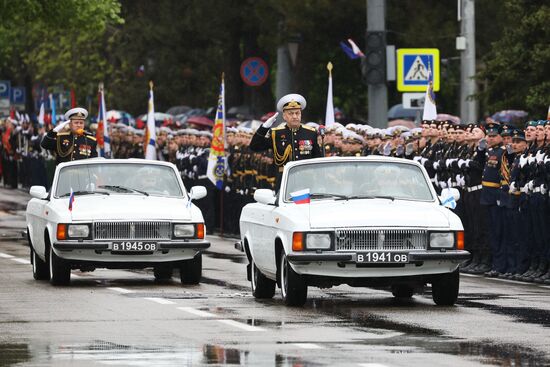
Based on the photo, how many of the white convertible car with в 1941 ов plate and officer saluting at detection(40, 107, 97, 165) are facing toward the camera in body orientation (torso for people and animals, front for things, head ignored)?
2

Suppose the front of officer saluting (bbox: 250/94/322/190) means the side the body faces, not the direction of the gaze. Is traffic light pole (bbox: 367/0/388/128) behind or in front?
behind

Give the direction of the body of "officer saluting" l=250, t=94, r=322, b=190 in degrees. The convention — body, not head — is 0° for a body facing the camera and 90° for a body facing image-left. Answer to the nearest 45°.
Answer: approximately 0°

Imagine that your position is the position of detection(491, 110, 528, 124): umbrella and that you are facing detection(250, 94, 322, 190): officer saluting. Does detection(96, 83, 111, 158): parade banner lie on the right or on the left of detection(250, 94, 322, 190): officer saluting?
right

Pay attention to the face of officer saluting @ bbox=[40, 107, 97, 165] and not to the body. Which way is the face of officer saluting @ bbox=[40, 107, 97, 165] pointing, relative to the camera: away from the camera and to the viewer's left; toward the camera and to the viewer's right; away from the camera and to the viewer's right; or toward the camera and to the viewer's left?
toward the camera and to the viewer's right

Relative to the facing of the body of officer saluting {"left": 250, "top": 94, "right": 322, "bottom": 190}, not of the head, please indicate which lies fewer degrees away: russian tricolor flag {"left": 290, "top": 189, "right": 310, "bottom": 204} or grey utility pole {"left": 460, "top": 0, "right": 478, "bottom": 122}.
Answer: the russian tricolor flag
